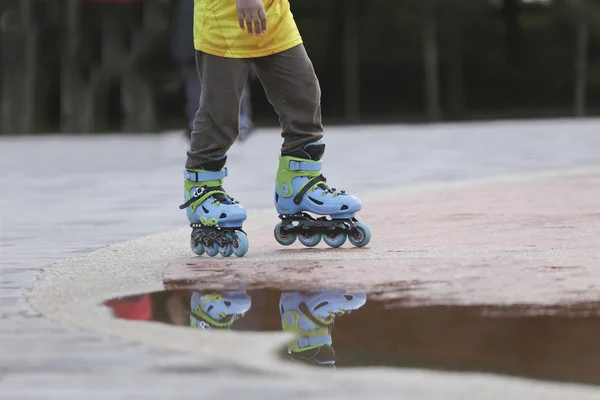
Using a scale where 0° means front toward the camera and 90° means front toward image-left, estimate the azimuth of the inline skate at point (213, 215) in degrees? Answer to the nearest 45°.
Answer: approximately 315°
